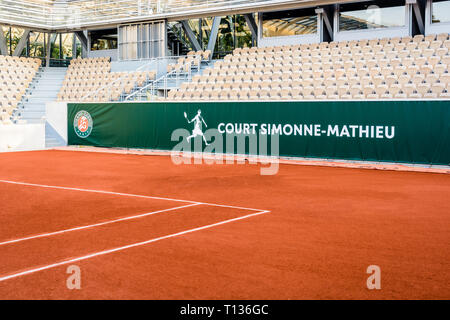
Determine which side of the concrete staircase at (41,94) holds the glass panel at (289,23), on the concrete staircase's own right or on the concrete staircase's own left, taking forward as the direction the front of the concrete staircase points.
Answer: on the concrete staircase's own left

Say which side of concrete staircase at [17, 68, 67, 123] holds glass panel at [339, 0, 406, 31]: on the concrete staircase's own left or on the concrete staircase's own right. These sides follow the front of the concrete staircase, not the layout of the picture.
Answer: on the concrete staircase's own left

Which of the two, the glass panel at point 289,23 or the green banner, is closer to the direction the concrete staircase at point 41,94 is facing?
the green banner

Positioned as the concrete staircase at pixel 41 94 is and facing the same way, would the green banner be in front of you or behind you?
in front

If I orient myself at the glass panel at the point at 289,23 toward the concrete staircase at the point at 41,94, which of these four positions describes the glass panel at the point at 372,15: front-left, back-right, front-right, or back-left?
back-left

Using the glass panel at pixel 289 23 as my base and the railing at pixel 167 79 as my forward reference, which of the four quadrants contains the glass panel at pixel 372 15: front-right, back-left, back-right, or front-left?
back-left

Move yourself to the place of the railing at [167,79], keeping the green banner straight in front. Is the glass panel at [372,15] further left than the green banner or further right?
left

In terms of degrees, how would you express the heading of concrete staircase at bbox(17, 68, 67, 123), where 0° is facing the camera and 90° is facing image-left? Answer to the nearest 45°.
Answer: approximately 0°
